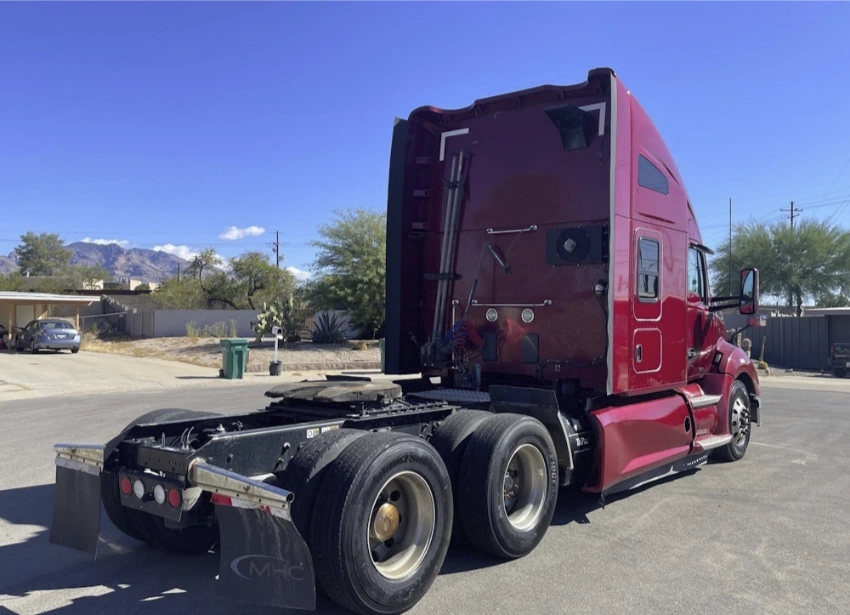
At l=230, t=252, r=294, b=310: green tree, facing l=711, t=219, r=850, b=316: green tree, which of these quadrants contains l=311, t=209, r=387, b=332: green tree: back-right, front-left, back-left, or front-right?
front-right

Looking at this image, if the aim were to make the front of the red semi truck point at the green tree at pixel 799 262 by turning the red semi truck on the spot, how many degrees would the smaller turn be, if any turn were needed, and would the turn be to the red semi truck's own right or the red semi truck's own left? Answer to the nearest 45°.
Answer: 0° — it already faces it

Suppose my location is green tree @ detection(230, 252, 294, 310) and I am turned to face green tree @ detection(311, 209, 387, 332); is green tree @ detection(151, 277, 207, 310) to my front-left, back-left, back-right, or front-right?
back-right

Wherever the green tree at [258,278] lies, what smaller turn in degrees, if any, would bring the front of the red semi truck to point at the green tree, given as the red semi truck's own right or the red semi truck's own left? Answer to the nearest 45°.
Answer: approximately 45° to the red semi truck's own left

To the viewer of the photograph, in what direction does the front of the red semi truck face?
facing away from the viewer and to the right of the viewer

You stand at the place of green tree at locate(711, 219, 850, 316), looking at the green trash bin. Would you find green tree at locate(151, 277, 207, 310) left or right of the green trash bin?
right

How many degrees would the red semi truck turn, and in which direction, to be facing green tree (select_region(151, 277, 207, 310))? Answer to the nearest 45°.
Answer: approximately 45° to its left

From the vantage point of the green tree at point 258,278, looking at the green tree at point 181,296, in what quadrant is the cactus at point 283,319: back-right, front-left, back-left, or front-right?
back-left

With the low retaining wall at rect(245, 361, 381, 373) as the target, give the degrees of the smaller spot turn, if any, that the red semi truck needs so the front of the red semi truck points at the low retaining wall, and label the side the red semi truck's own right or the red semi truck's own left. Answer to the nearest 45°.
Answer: approximately 45° to the red semi truck's own left

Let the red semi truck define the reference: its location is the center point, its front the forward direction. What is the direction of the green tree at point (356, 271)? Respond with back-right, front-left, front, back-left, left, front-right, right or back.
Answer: front-left
